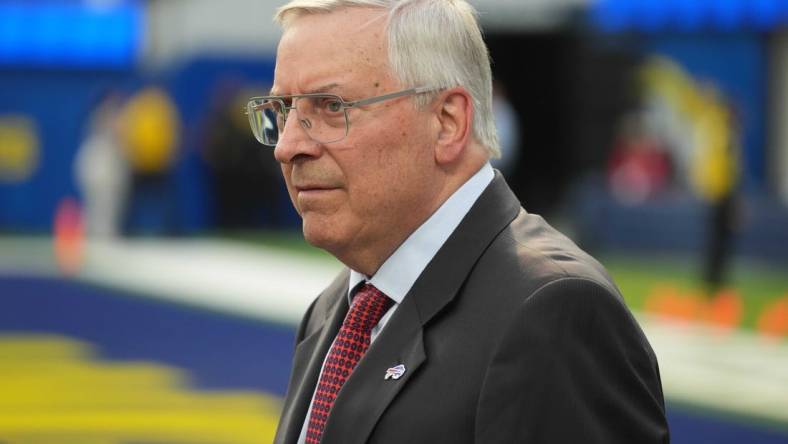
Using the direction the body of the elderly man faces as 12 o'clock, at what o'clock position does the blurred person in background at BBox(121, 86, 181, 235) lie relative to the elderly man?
The blurred person in background is roughly at 4 o'clock from the elderly man.

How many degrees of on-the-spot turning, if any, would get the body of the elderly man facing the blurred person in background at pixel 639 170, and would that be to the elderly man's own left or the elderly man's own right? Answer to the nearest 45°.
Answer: approximately 135° to the elderly man's own right

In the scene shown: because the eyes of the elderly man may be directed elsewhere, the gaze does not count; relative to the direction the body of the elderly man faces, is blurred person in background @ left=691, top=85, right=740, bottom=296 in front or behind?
behind

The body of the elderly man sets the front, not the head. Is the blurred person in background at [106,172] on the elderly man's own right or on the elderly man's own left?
on the elderly man's own right

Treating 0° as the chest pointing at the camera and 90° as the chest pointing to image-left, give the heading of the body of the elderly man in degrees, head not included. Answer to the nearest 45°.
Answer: approximately 45°
